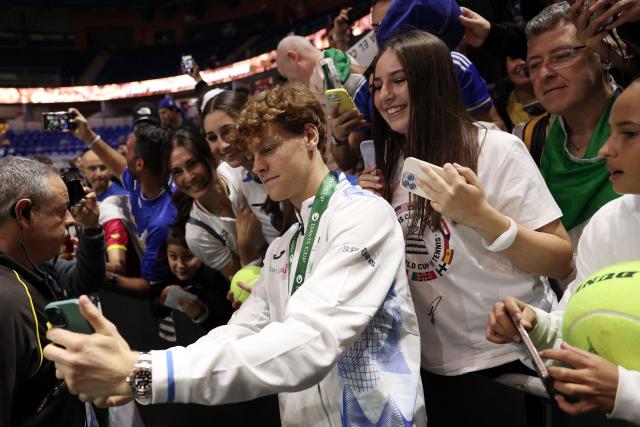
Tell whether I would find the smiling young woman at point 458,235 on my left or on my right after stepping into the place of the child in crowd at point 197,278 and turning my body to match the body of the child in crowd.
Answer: on my left

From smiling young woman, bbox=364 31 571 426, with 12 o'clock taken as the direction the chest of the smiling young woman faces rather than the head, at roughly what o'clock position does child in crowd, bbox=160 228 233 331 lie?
The child in crowd is roughly at 3 o'clock from the smiling young woman.

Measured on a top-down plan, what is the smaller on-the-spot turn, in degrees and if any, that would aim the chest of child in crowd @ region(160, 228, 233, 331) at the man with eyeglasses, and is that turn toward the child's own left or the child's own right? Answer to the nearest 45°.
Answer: approximately 90° to the child's own left

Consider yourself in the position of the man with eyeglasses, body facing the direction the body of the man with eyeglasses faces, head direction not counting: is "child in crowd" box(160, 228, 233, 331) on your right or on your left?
on your right
